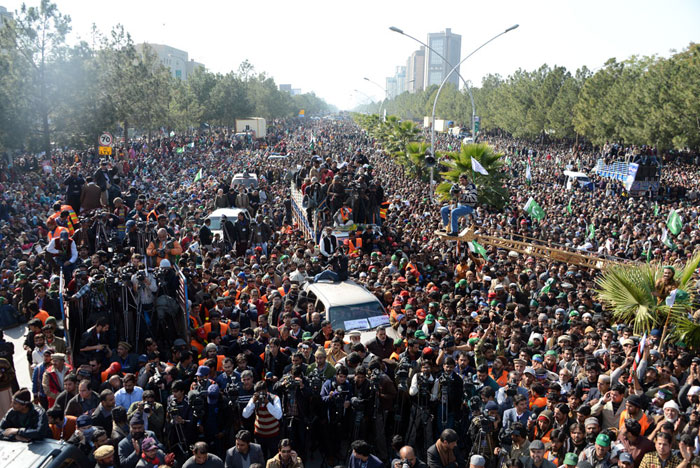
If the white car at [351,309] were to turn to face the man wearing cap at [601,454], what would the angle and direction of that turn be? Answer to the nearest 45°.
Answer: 0° — it already faces them

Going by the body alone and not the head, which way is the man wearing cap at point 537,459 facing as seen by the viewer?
toward the camera

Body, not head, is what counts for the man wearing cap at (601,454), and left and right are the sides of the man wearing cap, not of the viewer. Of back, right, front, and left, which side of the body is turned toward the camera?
front

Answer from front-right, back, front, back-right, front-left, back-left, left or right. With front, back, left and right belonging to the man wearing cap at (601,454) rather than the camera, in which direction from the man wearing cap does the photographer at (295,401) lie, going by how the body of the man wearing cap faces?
right

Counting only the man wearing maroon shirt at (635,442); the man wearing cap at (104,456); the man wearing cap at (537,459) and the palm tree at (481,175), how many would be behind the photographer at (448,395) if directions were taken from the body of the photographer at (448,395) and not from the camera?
1

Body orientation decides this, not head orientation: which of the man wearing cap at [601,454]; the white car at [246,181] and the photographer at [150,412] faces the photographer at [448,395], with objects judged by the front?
the white car

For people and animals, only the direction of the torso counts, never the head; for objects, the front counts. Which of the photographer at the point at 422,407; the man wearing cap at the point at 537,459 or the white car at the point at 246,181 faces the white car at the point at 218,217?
the white car at the point at 246,181

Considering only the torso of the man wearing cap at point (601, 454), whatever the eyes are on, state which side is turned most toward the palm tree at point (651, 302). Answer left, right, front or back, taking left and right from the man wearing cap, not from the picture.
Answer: back
